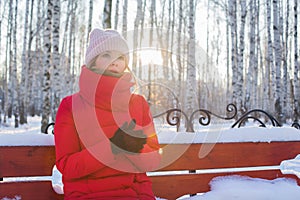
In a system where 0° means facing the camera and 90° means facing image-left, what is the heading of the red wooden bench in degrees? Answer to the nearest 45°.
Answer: approximately 0°

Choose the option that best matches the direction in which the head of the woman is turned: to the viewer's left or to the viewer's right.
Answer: to the viewer's right
